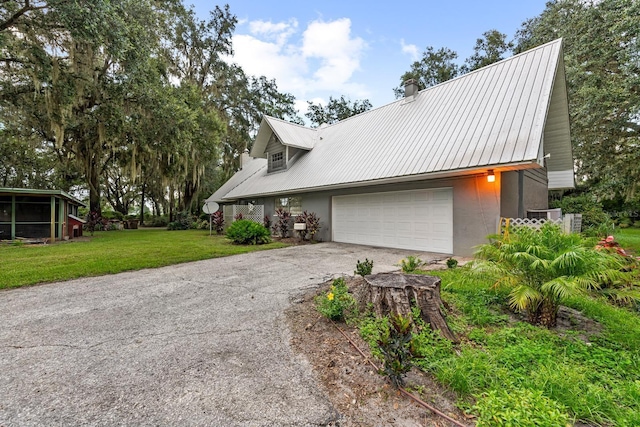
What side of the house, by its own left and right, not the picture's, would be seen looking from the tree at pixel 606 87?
back

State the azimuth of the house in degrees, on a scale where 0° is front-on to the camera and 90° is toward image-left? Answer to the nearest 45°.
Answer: approximately 45°

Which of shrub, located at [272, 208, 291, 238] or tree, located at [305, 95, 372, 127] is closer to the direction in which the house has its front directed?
the shrub

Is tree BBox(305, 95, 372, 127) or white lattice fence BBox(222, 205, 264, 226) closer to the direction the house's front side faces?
the white lattice fence

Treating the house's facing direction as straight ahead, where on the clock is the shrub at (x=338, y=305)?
The shrub is roughly at 11 o'clock from the house.

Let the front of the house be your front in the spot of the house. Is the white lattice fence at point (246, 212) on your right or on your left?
on your right

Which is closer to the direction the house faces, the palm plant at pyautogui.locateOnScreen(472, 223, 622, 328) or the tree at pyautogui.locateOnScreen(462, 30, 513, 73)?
the palm plant

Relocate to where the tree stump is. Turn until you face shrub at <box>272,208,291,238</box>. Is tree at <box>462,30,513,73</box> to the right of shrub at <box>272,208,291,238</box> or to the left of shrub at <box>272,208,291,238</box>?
right

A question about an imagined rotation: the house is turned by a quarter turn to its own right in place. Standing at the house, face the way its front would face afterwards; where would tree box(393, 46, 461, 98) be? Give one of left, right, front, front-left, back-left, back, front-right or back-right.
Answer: front-right

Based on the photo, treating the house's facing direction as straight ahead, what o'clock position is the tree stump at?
The tree stump is roughly at 11 o'clock from the house.
